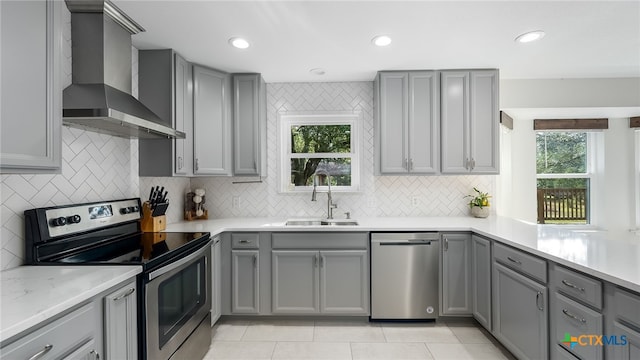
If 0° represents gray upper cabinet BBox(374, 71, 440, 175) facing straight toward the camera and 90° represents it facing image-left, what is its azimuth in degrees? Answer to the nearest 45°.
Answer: approximately 0°

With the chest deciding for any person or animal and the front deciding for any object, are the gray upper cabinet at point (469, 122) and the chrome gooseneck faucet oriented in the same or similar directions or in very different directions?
same or similar directions

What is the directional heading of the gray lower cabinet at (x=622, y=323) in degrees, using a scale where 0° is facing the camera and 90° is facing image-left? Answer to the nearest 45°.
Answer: approximately 45°

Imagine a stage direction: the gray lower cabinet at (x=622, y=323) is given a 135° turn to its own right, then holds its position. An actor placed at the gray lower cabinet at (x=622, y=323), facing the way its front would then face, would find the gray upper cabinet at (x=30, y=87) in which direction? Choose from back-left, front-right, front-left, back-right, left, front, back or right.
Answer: back-left

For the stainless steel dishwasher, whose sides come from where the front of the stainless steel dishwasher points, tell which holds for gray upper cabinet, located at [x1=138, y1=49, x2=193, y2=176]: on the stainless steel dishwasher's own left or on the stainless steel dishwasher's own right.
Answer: on the stainless steel dishwasher's own right

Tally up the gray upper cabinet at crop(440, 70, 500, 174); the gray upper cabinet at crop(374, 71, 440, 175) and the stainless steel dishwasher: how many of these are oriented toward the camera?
3

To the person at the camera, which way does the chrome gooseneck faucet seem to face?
facing the viewer and to the left of the viewer

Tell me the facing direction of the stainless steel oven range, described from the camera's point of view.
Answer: facing the viewer and to the right of the viewer

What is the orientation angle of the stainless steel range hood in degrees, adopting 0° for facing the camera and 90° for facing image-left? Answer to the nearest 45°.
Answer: approximately 315°

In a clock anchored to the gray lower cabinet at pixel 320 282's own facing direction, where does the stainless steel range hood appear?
The stainless steel range hood is roughly at 2 o'clock from the gray lower cabinet.

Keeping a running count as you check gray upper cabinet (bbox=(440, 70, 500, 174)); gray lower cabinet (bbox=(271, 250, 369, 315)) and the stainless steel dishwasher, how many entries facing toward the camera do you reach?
3

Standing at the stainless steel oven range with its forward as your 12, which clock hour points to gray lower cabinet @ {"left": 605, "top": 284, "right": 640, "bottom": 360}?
The gray lower cabinet is roughly at 12 o'clock from the stainless steel oven range.

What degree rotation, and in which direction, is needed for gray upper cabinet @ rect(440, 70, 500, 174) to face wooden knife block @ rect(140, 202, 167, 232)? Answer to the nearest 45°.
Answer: approximately 45° to its right

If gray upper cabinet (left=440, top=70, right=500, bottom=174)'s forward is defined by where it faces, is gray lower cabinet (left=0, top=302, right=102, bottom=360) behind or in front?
in front

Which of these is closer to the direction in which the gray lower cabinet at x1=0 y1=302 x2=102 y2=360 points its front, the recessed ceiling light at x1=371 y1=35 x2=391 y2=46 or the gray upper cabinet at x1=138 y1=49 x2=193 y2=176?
the recessed ceiling light
